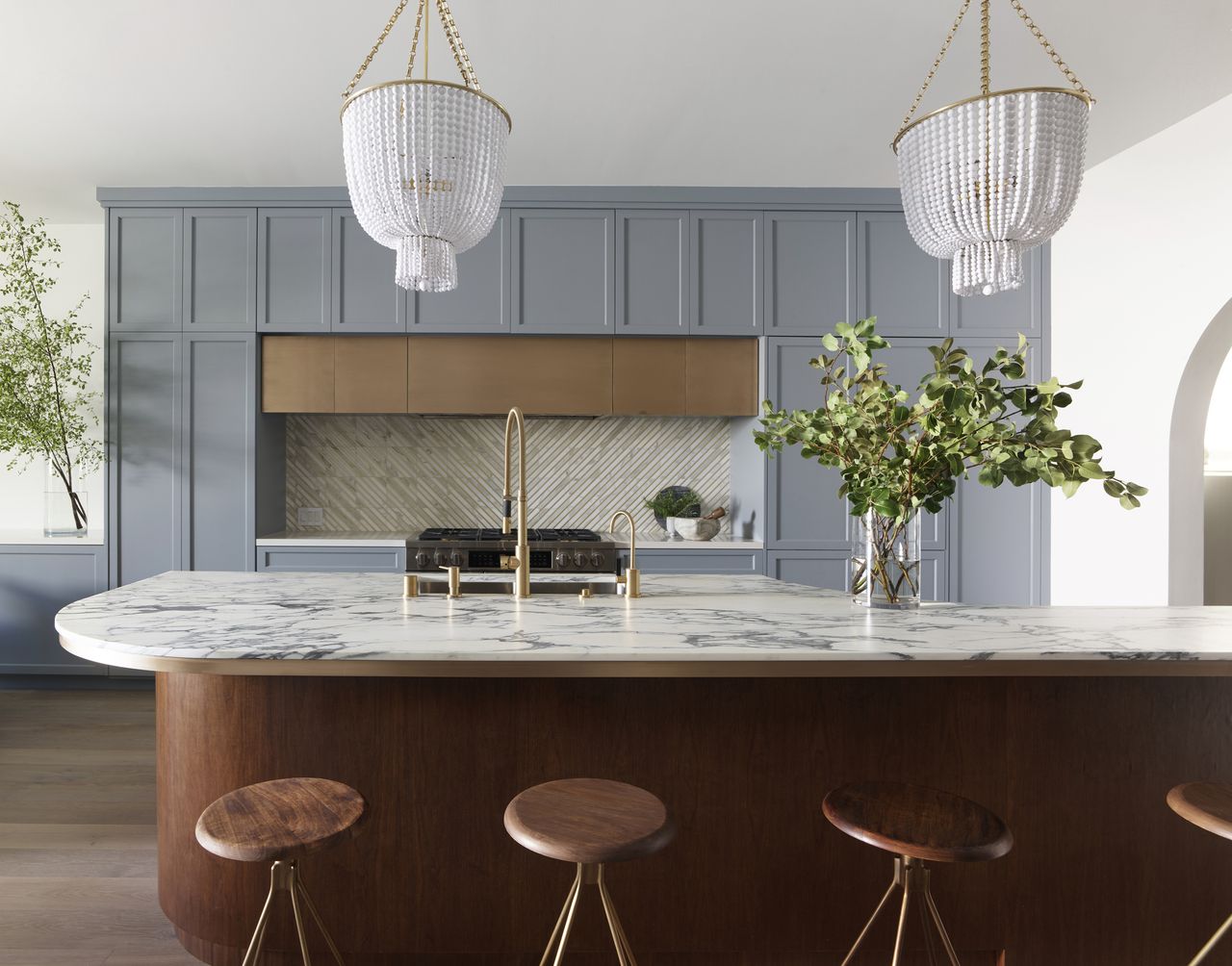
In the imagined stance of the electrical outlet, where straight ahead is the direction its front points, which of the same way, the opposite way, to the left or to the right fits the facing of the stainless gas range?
the same way

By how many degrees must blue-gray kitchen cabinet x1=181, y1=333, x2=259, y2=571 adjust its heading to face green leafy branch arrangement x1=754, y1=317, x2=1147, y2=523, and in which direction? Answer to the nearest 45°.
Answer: approximately 45° to its left

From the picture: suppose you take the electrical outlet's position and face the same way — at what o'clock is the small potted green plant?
The small potted green plant is roughly at 10 o'clock from the electrical outlet.

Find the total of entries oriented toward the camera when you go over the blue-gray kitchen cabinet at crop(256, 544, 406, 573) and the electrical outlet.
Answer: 2

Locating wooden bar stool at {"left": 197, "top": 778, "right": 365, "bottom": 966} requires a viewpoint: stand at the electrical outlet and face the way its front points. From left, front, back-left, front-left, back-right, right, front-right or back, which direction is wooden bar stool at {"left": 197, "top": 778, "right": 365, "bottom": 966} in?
front

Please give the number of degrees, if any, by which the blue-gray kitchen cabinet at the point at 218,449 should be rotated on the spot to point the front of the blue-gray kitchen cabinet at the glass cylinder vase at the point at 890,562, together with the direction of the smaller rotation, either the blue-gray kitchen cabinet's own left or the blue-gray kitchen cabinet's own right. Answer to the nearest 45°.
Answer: approximately 45° to the blue-gray kitchen cabinet's own left

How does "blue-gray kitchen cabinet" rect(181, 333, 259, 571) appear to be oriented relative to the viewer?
toward the camera

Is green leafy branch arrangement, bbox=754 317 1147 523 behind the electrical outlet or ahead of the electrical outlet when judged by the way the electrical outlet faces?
ahead

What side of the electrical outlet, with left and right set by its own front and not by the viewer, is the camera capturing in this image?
front

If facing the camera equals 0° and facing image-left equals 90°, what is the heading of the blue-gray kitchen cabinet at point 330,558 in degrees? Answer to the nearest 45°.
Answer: approximately 0°

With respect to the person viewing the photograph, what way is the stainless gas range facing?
facing the viewer

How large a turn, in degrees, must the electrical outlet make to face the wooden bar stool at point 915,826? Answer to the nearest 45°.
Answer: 0° — it already faces it

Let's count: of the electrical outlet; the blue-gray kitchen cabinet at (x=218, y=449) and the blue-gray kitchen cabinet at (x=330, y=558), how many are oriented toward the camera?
3

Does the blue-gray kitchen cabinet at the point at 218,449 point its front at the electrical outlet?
no

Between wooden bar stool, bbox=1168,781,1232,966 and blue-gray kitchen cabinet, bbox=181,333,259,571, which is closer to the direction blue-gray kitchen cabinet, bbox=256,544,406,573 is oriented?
the wooden bar stool

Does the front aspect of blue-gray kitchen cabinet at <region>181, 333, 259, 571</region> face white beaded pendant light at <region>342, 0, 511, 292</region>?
yes

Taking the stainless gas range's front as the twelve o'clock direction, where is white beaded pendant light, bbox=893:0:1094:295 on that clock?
The white beaded pendant light is roughly at 11 o'clock from the stainless gas range.

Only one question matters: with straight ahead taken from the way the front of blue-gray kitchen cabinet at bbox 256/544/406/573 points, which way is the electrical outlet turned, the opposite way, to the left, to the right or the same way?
the same way

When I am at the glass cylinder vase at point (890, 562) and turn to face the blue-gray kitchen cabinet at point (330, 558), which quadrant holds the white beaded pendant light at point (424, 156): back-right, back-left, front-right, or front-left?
front-left
